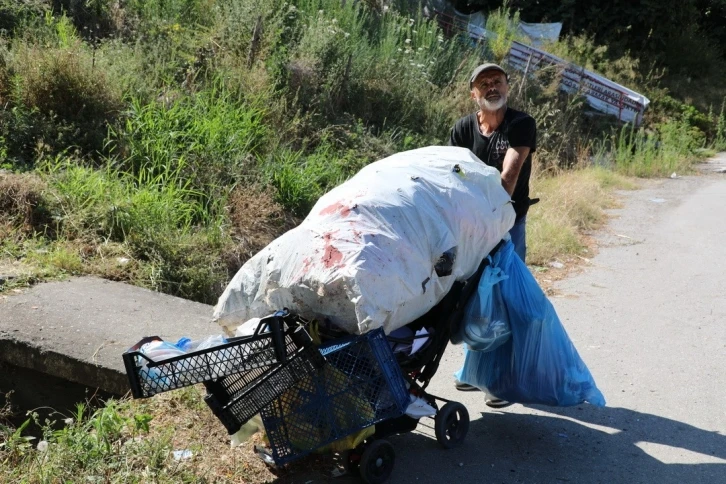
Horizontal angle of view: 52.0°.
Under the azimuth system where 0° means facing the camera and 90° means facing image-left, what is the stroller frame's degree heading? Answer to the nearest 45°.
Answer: approximately 45°

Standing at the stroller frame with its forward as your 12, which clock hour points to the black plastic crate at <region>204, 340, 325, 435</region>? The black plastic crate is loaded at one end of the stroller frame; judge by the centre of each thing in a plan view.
The black plastic crate is roughly at 12 o'clock from the stroller frame.
